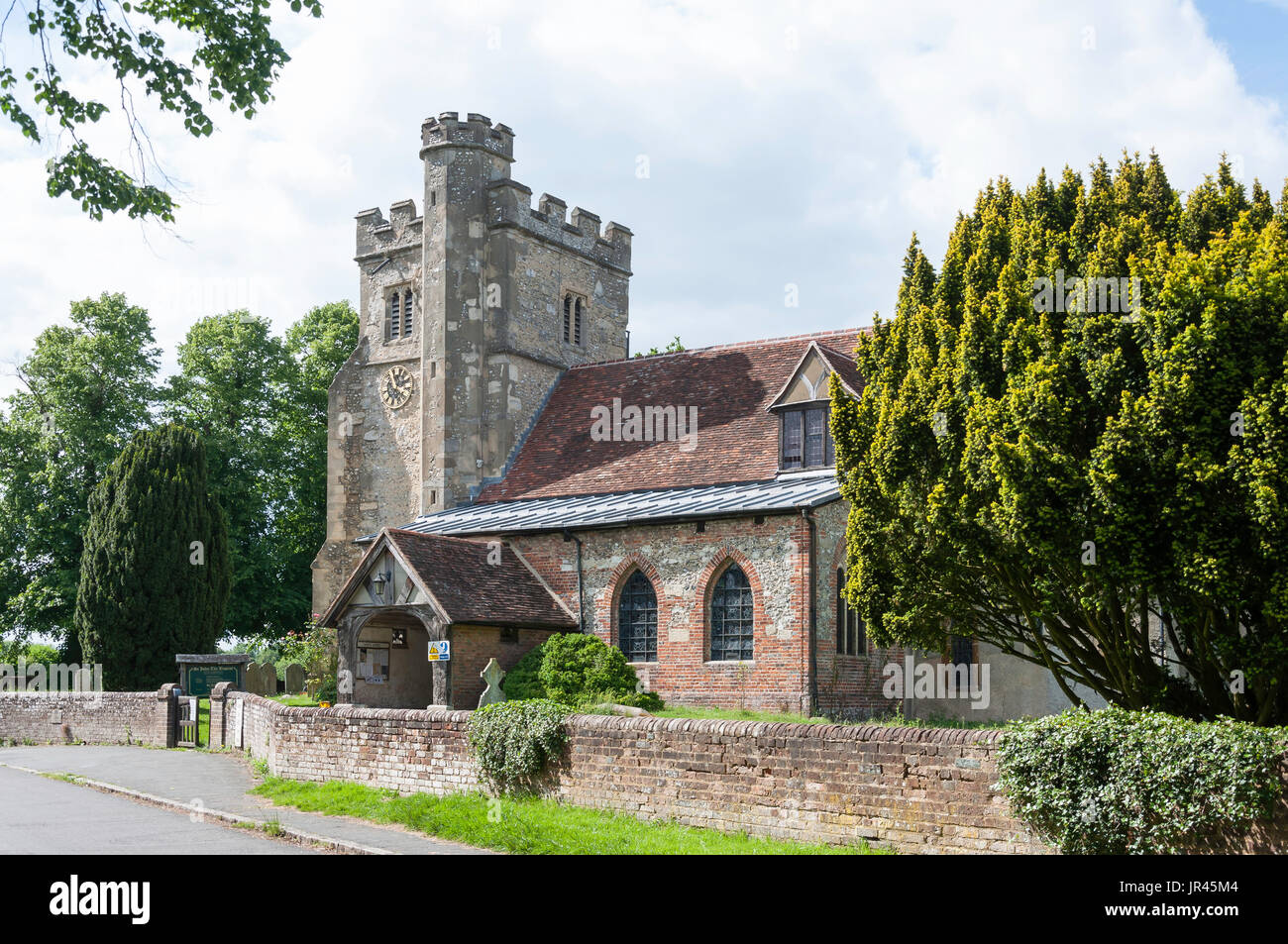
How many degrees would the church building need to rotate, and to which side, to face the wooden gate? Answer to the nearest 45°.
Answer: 0° — it already faces it

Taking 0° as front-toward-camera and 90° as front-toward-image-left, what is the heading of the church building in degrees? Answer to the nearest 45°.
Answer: approximately 45°

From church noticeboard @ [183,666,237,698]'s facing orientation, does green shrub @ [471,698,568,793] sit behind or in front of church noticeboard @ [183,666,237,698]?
in front

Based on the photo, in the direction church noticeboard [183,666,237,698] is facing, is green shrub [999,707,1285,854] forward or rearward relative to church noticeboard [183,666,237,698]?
forward

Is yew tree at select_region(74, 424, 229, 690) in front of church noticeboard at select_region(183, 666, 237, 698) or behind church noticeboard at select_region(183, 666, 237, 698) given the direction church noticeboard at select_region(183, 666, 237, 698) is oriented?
behind

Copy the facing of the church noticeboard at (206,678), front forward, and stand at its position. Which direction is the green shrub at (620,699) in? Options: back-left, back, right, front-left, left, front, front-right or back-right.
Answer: front-left

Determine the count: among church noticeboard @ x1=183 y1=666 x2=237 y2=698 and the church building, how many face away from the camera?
0

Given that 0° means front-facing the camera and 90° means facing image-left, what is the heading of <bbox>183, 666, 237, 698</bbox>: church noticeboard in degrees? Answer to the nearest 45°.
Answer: approximately 0°
